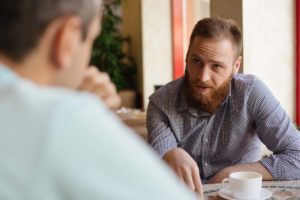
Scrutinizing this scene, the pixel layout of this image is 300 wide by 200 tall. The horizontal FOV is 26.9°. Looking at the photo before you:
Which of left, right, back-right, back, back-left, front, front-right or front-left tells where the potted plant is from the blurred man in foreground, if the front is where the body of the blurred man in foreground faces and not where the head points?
front-left

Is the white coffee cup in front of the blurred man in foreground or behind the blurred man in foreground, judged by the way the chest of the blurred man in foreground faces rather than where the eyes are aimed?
in front

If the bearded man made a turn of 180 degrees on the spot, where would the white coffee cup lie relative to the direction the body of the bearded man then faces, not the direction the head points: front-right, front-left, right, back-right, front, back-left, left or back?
back-right

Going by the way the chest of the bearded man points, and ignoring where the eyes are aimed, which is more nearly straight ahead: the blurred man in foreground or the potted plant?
the blurred man in foreground

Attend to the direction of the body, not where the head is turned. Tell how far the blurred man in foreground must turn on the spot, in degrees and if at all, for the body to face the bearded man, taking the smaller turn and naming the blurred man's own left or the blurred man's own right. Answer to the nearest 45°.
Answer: approximately 45° to the blurred man's own left

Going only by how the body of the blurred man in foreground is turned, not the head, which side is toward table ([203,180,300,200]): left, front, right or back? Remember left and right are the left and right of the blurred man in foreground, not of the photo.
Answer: front

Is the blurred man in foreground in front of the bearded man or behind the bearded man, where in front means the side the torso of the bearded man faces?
in front

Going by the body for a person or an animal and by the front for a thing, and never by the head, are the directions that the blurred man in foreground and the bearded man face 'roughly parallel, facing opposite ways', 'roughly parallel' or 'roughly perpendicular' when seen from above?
roughly parallel, facing opposite ways

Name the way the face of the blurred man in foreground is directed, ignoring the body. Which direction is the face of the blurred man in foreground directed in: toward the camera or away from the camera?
away from the camera

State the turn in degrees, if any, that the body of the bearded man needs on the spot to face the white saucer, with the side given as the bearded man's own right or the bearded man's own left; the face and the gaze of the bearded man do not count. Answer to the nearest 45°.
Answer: approximately 45° to the bearded man's own left

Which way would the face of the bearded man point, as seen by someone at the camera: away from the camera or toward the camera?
toward the camera

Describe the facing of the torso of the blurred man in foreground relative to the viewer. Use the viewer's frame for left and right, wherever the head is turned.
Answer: facing away from the viewer and to the right of the viewer
